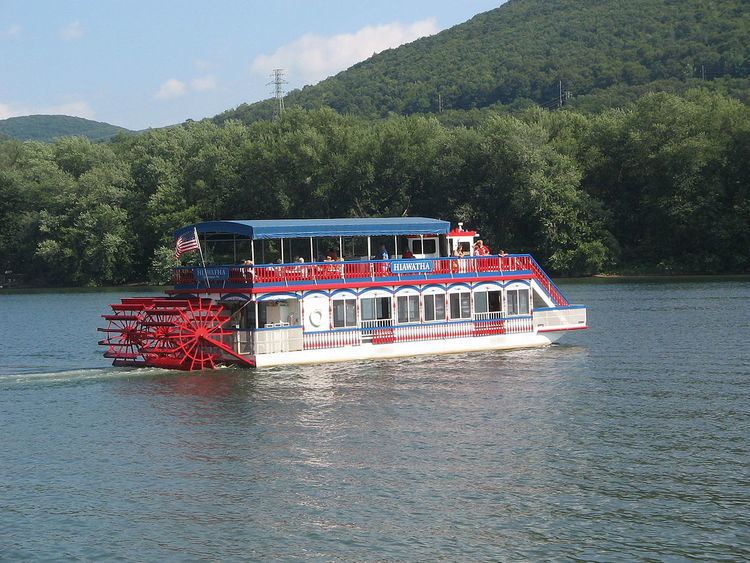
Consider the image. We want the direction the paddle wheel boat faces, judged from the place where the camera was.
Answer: facing away from the viewer and to the right of the viewer
